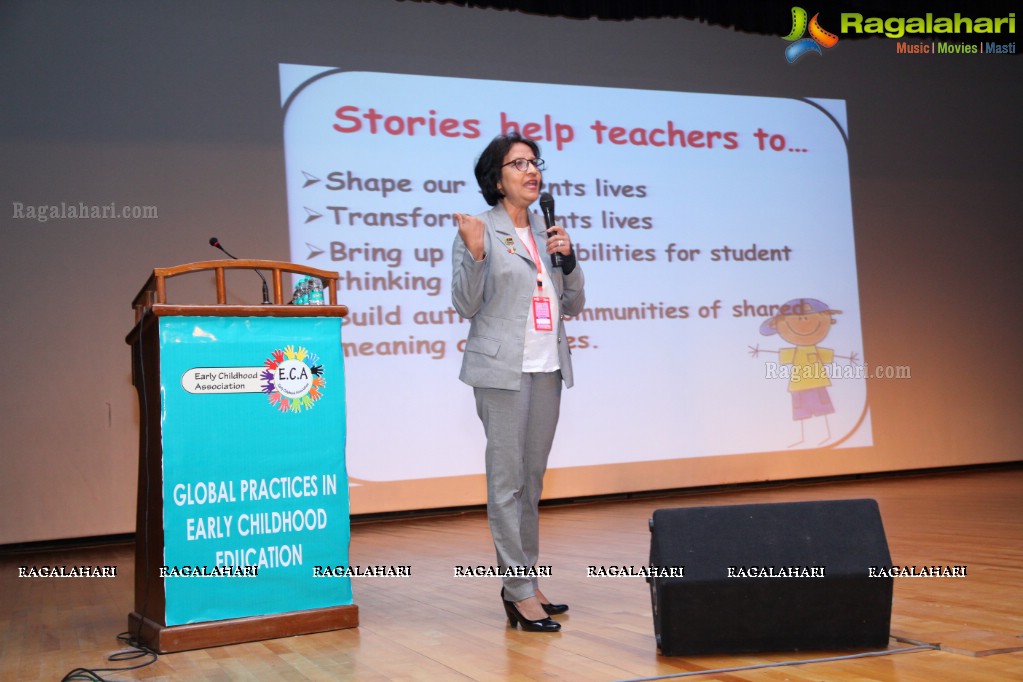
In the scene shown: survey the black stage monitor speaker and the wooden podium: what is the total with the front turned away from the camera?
1

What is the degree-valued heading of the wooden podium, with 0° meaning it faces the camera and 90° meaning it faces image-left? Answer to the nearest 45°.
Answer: approximately 0°

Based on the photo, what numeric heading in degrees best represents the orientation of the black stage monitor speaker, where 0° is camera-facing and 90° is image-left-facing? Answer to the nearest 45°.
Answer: approximately 180°

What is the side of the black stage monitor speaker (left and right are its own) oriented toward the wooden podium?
left

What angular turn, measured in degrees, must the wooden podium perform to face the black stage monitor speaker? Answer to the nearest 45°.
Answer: approximately 45° to its left

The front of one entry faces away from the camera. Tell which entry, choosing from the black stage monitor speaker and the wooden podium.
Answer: the black stage monitor speaker
